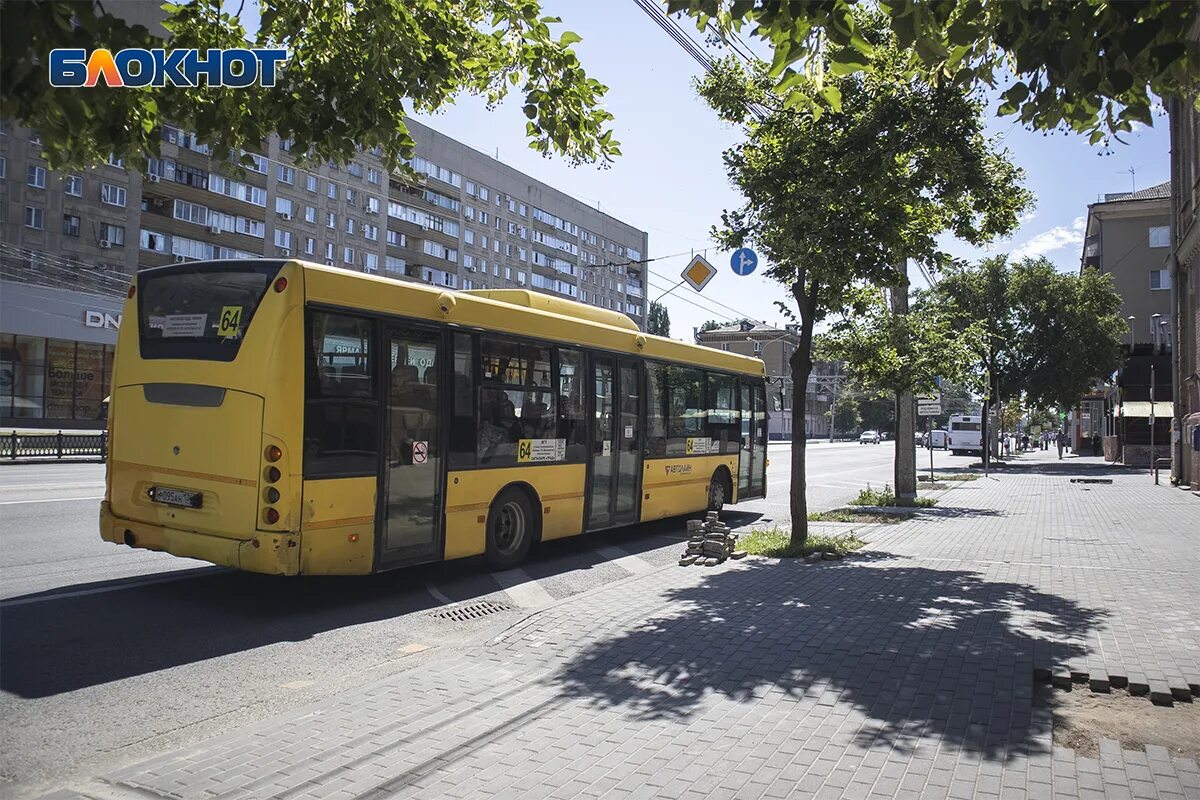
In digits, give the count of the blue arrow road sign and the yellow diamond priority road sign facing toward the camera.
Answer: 2

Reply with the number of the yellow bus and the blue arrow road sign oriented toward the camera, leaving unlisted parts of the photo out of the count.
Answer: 1

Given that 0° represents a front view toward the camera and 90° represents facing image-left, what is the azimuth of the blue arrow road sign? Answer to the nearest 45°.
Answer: approximately 0°

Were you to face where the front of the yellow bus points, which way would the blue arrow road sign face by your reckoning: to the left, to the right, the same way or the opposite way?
the opposite way

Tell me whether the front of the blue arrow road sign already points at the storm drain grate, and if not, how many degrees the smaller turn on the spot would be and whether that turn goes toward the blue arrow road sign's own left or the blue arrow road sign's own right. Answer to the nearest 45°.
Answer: approximately 45° to the blue arrow road sign's own right

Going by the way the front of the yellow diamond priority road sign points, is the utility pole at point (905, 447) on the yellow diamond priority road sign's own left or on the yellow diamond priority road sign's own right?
on the yellow diamond priority road sign's own left

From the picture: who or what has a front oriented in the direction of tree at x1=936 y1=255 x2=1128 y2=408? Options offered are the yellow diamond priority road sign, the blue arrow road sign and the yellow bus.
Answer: the yellow bus

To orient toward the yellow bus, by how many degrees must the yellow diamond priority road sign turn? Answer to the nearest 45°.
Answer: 0° — it already faces it

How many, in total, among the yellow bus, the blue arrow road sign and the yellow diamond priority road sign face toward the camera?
2

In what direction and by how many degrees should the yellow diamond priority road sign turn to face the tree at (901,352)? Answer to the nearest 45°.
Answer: approximately 45° to its left

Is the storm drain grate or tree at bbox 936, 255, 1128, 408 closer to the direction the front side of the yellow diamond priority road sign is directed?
the storm drain grate

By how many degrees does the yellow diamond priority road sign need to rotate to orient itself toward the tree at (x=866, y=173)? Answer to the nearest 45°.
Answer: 0° — it already faces it

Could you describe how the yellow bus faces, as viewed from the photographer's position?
facing away from the viewer and to the right of the viewer
